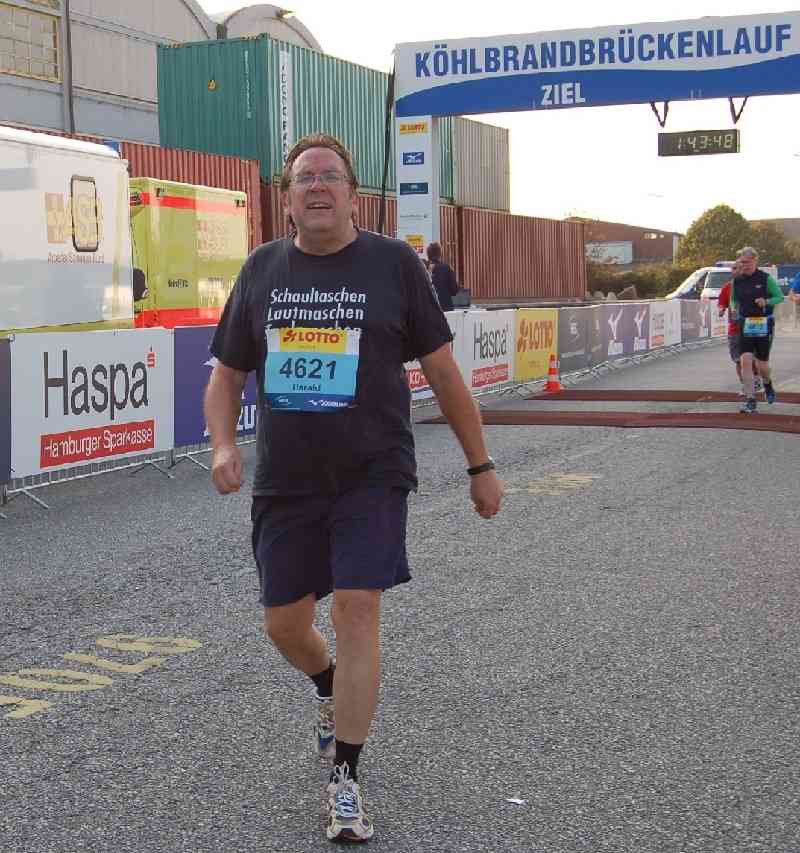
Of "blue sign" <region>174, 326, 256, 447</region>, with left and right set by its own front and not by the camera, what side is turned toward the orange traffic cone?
left

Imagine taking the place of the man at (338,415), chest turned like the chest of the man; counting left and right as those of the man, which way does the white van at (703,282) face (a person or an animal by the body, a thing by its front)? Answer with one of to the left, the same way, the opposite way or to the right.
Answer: to the right

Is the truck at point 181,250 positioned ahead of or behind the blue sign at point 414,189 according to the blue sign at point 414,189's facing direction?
ahead

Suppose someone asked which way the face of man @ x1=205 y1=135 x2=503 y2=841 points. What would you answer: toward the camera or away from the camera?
toward the camera

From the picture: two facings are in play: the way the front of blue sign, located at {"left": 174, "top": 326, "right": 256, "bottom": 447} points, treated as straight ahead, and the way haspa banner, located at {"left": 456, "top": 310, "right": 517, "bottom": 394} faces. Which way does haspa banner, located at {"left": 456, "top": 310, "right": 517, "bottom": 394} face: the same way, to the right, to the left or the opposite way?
the same way

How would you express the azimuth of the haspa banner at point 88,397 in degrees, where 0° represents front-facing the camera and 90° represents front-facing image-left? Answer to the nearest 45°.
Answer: approximately 315°

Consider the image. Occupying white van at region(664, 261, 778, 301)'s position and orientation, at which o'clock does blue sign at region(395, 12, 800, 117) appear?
The blue sign is roughly at 9 o'clock from the white van.

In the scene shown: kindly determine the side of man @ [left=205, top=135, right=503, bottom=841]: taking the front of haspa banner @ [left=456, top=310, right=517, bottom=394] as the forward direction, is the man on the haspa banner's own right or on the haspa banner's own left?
on the haspa banner's own right

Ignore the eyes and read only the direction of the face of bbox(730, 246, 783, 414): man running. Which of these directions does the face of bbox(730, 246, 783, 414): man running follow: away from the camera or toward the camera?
toward the camera

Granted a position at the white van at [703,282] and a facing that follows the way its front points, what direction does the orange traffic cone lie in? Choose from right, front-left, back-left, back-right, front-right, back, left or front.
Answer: left

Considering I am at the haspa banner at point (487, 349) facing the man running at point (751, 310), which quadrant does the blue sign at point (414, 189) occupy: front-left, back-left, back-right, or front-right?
back-left

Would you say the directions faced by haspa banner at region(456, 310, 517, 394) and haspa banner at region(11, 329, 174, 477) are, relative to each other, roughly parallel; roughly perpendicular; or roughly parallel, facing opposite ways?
roughly parallel

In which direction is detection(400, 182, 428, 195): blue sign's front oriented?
toward the camera

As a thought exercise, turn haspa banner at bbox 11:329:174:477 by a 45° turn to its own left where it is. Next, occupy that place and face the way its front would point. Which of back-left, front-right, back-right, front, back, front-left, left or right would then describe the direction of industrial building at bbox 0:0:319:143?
left

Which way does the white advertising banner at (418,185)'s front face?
toward the camera

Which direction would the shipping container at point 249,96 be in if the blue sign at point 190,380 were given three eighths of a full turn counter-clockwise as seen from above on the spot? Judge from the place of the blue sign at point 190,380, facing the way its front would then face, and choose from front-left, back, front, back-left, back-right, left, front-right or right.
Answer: front

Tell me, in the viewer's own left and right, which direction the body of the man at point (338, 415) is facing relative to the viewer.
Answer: facing the viewer

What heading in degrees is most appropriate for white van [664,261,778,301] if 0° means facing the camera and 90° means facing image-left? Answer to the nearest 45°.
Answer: approximately 90°

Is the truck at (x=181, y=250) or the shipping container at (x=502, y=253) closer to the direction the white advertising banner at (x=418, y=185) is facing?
the truck
